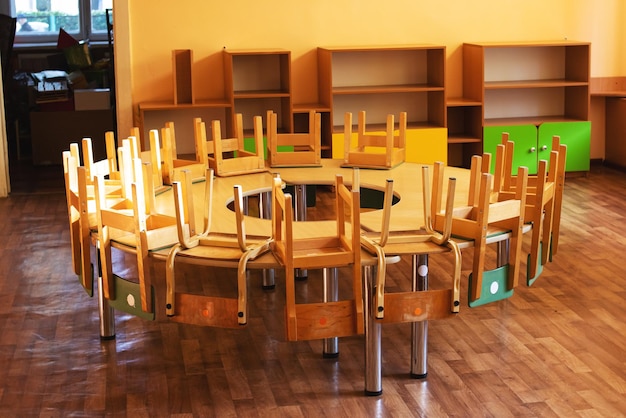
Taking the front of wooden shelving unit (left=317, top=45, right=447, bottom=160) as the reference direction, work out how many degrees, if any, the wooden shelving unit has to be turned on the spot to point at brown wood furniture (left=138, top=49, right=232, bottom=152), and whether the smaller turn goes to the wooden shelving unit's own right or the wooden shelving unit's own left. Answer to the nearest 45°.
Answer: approximately 90° to the wooden shelving unit's own right

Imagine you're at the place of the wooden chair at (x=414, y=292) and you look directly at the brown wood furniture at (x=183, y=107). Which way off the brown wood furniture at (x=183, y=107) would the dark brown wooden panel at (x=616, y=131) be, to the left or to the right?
right

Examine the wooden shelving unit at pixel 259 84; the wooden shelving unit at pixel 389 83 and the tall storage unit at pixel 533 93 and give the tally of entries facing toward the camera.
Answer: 3

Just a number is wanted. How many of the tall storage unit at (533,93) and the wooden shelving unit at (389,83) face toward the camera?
2

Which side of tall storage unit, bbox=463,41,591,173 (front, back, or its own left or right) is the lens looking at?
front

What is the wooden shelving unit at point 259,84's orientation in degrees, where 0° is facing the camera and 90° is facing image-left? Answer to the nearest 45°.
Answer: approximately 0°

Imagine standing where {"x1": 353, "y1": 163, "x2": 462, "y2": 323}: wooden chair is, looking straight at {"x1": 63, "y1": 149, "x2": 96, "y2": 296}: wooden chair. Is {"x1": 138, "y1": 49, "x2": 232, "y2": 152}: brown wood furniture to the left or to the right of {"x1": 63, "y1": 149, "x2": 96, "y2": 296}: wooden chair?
right

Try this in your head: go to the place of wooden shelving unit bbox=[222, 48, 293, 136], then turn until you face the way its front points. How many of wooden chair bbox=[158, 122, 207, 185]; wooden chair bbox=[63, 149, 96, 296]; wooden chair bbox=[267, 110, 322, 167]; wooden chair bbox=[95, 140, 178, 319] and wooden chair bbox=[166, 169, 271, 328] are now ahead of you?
5

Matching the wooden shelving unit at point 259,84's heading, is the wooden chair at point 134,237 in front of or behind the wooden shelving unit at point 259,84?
in front

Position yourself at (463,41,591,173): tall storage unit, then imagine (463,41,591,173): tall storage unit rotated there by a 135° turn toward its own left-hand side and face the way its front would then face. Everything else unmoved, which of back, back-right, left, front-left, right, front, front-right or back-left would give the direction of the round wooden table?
back-right

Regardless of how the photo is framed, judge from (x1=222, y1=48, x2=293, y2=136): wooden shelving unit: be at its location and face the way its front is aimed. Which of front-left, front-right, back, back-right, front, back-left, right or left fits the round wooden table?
front

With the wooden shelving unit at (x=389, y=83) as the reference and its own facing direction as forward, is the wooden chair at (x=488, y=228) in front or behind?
in front

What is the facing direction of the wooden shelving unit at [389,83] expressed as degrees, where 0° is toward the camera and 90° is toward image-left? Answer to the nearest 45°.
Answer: approximately 0°

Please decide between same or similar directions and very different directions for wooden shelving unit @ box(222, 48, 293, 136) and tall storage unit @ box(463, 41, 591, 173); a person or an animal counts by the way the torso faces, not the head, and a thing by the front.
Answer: same or similar directions

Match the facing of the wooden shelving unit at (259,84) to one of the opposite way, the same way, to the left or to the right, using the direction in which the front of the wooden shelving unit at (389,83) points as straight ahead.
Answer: the same way

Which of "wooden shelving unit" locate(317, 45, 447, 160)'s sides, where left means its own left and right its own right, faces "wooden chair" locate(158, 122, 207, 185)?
front

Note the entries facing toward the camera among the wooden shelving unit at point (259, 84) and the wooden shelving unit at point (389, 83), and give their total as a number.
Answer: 2

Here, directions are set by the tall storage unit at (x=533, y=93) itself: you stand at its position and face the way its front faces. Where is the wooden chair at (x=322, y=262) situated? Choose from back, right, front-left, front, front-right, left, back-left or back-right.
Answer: front

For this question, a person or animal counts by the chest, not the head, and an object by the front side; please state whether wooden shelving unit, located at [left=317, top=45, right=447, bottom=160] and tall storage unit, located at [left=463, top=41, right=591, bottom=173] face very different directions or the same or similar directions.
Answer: same or similar directions
